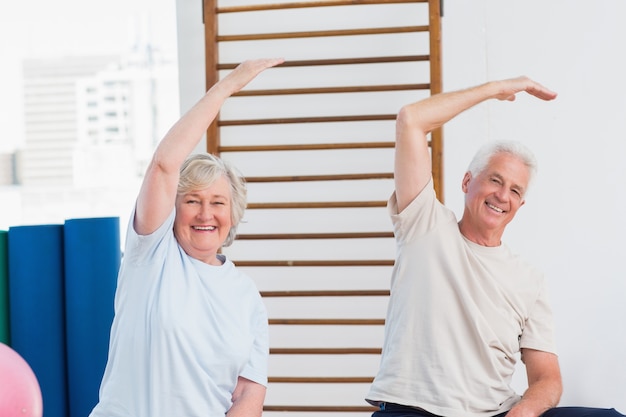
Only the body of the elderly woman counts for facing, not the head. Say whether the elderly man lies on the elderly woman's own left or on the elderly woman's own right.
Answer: on the elderly woman's own left

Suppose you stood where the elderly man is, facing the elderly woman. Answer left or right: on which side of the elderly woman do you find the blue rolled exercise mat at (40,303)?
right

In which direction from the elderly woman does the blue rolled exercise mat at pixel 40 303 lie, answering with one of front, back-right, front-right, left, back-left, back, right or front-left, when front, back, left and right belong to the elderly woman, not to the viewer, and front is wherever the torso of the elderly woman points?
back-right

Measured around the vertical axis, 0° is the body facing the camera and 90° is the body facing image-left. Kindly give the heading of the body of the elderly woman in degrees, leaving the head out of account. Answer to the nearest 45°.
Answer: approximately 0°

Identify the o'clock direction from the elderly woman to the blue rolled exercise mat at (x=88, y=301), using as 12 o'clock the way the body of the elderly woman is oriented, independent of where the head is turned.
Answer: The blue rolled exercise mat is roughly at 5 o'clock from the elderly woman.
